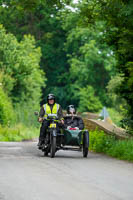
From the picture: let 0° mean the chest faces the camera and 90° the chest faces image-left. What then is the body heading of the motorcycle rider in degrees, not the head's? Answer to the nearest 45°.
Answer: approximately 0°

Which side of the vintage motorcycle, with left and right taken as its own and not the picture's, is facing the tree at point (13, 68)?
back

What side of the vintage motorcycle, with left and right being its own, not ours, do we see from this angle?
front

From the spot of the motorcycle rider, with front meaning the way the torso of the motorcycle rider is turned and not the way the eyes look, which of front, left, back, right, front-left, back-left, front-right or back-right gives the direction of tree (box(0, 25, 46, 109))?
back
